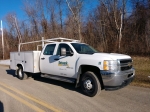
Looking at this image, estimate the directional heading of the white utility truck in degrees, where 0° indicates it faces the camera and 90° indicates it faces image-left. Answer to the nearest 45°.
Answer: approximately 315°
